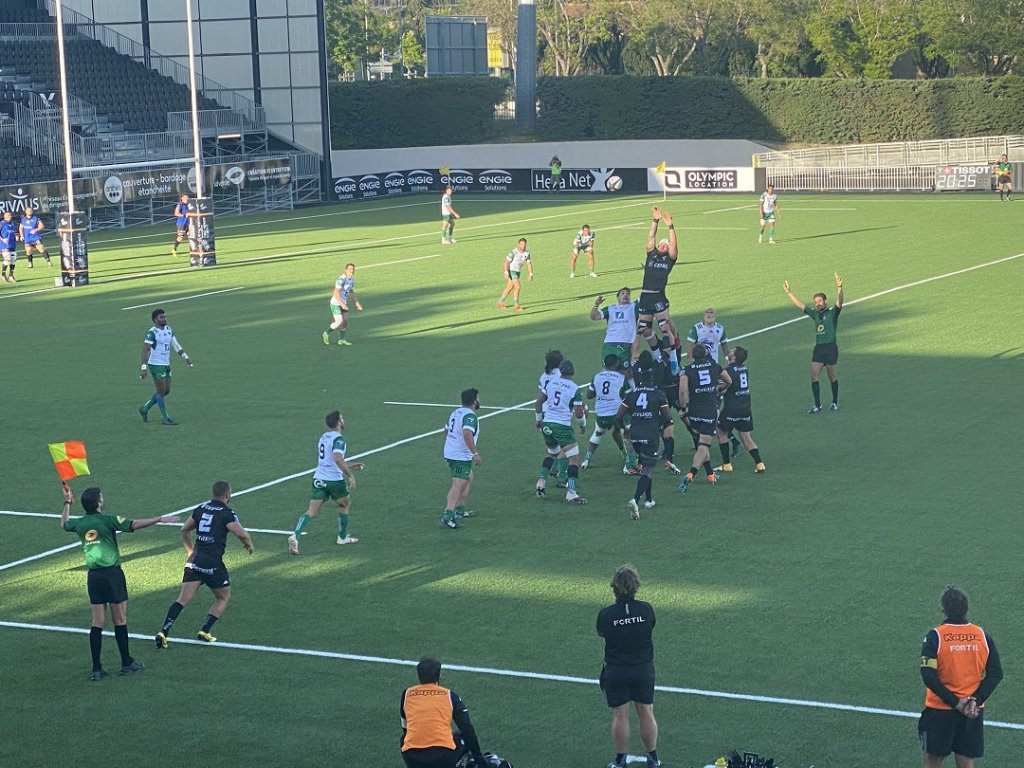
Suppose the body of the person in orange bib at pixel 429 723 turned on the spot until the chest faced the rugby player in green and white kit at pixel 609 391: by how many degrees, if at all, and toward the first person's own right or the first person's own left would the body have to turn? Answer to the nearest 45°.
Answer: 0° — they already face them

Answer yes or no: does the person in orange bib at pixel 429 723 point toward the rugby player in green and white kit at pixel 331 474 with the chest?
yes

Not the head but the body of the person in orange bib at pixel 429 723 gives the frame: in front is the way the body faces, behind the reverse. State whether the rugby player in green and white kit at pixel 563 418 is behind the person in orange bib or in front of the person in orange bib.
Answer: in front

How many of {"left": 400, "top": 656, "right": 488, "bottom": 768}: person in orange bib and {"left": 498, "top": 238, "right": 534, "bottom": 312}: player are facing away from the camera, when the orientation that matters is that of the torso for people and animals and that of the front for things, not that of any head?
1

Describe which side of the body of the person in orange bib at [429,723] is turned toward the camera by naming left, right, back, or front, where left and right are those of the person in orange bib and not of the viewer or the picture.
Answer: back

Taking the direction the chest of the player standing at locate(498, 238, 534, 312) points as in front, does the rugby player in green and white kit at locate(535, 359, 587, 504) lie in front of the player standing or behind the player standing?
in front

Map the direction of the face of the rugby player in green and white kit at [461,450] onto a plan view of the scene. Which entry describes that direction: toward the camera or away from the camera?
away from the camera

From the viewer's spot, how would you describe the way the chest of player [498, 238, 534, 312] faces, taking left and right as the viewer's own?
facing the viewer and to the right of the viewer

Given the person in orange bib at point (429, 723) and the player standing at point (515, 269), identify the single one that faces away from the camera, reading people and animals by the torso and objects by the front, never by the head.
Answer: the person in orange bib

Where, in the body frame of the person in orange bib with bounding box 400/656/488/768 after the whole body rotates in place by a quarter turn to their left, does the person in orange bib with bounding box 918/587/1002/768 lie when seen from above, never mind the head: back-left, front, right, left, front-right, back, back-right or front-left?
back

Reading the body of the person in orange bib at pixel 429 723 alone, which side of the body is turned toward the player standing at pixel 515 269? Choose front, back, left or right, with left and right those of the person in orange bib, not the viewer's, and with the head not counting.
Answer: front
